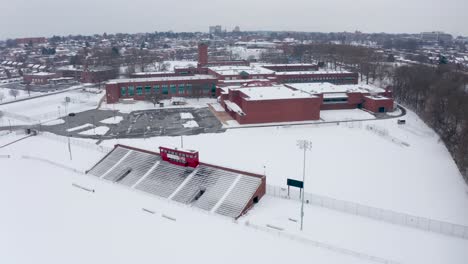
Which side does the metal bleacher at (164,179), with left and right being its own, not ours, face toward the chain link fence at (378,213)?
left

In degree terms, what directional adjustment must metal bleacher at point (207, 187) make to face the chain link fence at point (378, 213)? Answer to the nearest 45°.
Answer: approximately 90° to its left

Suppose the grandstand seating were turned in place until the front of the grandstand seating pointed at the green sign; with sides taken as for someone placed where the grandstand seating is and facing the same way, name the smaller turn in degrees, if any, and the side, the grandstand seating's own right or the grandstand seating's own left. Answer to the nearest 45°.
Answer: approximately 90° to the grandstand seating's own left

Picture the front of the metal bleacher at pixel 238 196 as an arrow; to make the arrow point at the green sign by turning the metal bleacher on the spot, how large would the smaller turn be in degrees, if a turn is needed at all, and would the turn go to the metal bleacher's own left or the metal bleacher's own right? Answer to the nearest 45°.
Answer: approximately 135° to the metal bleacher's own left

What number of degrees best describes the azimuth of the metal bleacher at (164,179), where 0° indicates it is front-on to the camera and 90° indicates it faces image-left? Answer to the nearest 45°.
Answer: approximately 45°

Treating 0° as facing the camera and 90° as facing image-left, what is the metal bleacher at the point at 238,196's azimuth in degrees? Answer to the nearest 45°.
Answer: approximately 45°
